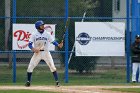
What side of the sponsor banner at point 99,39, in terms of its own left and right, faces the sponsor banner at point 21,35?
right

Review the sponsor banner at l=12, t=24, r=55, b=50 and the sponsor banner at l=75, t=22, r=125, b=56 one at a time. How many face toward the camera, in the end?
2

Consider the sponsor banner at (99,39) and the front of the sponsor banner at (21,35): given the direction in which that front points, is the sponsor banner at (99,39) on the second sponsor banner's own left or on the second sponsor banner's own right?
on the second sponsor banner's own left

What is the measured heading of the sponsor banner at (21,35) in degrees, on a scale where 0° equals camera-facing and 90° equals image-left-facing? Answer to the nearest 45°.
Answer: approximately 0°
